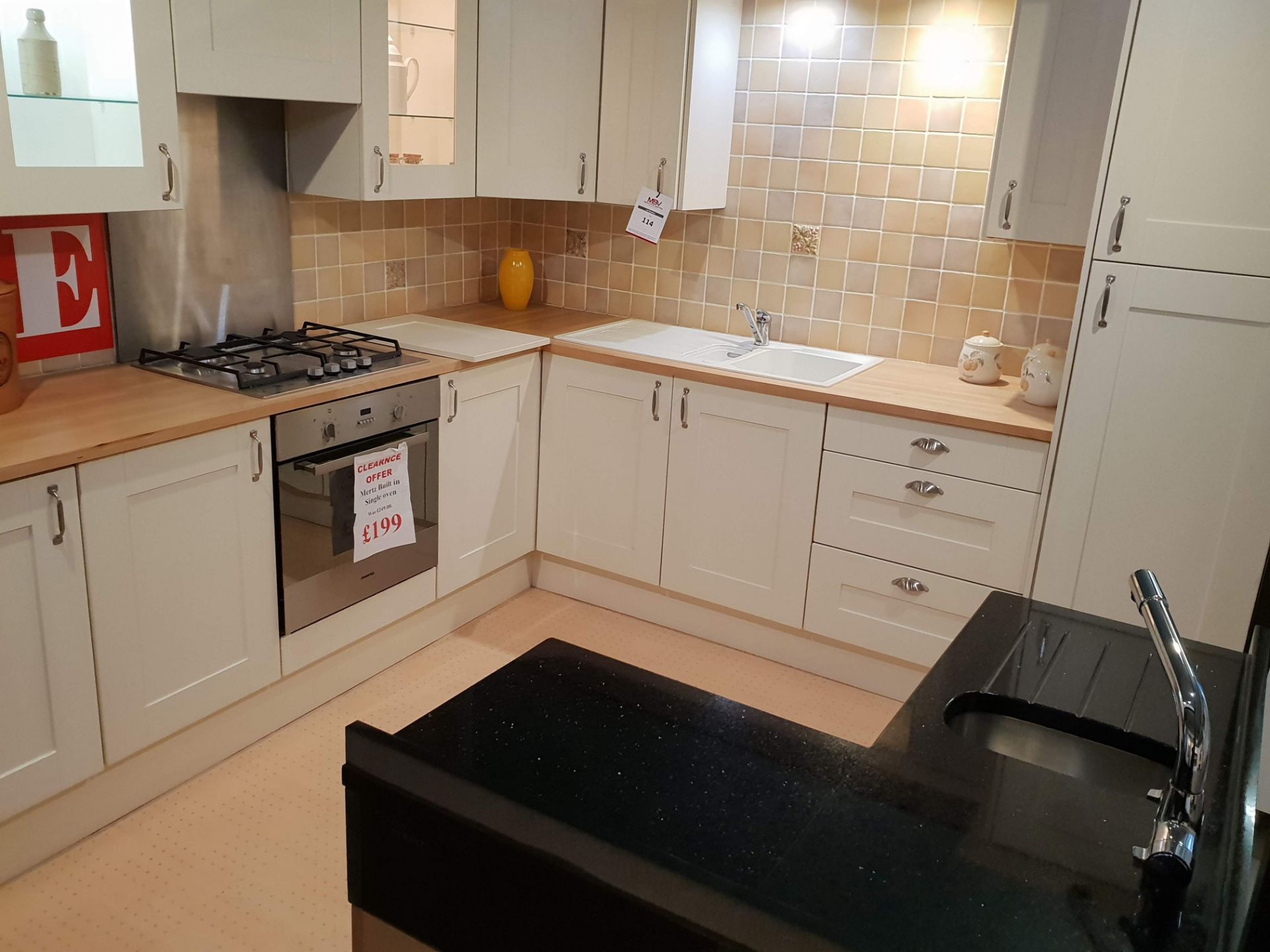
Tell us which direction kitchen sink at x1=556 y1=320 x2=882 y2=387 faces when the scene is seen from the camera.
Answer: facing the viewer and to the left of the viewer

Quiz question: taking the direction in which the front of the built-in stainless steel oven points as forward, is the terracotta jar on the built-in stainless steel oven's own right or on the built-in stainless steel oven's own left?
on the built-in stainless steel oven's own right

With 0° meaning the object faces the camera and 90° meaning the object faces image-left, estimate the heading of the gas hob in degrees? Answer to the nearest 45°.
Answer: approximately 315°

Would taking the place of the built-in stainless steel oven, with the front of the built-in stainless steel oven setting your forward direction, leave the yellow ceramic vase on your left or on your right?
on your left

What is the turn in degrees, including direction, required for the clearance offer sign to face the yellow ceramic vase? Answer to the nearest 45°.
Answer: approximately 90° to its left

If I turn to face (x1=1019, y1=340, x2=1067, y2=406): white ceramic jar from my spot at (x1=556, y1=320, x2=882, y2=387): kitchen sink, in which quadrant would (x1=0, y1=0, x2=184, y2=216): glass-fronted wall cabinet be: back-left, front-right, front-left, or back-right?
back-right

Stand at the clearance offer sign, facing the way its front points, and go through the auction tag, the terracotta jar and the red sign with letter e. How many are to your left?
1

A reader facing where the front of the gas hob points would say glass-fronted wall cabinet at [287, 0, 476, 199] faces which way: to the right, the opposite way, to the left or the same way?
the same way

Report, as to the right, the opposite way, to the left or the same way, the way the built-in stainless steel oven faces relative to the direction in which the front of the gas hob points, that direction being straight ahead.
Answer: the same way

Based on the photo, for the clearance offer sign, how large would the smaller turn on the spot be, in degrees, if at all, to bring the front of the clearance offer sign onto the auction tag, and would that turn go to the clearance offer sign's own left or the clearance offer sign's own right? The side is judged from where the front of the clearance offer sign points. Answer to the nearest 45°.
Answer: approximately 90° to the clearance offer sign's own left

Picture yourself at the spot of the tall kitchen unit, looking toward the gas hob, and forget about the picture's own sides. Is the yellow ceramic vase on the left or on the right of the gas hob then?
right

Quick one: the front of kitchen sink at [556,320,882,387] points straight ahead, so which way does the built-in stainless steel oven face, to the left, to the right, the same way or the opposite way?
to the left

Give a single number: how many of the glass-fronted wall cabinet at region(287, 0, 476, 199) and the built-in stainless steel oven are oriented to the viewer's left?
0

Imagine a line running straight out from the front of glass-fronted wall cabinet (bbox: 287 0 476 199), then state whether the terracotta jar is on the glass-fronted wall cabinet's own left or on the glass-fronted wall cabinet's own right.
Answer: on the glass-fronted wall cabinet's own right

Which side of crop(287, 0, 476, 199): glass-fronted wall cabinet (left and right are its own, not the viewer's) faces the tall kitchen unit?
front
